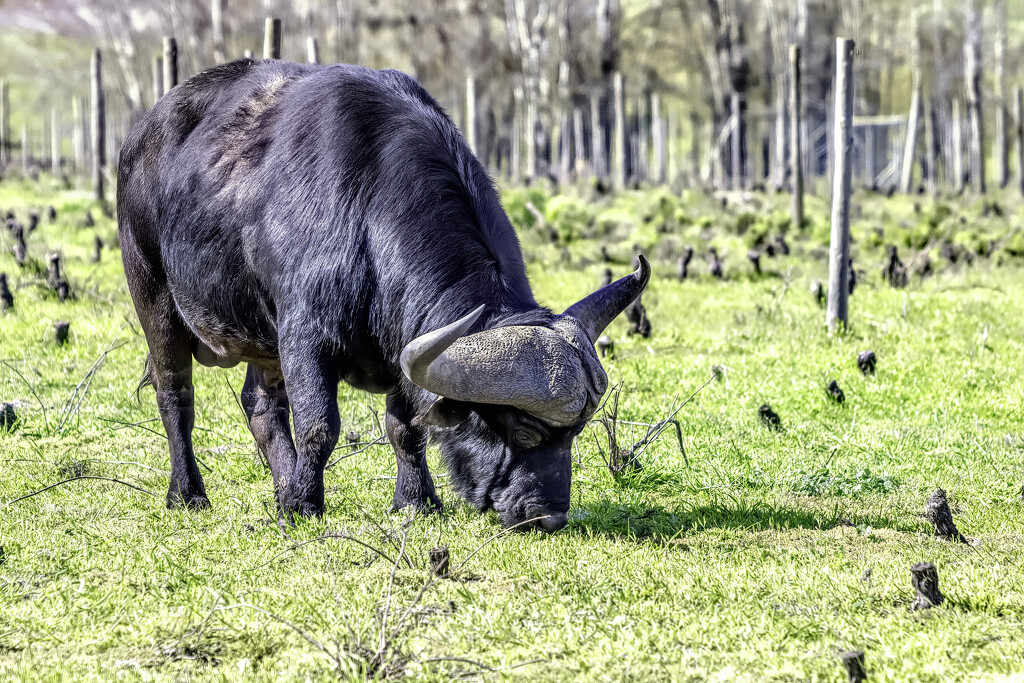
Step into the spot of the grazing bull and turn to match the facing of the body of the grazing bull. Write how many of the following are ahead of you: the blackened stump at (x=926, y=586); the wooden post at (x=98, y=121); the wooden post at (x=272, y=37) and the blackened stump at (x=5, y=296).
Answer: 1

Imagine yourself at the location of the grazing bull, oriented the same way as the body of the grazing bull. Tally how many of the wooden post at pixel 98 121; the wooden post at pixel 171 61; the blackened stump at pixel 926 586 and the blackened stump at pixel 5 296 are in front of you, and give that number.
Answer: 1

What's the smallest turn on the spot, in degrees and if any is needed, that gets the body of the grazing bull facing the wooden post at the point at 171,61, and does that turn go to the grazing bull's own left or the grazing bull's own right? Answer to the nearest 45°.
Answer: approximately 135° to the grazing bull's own left

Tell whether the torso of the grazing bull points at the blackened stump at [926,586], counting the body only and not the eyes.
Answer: yes

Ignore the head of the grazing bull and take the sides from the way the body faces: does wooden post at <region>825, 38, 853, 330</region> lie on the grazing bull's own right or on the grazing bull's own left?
on the grazing bull's own left

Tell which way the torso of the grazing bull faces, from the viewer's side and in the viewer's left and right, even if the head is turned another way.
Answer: facing the viewer and to the right of the viewer

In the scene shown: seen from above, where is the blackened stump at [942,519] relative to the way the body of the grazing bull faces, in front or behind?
in front

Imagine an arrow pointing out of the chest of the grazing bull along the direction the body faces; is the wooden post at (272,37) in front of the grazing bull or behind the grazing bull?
behind
